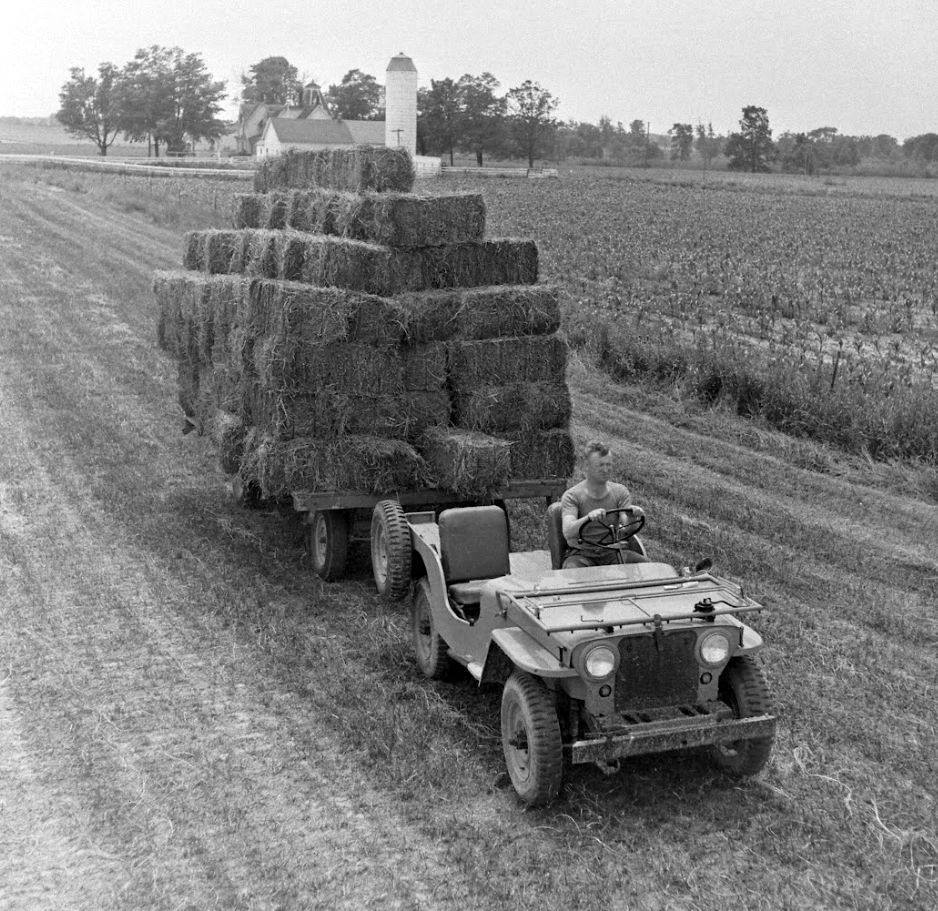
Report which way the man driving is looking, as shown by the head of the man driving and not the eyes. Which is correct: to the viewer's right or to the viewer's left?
to the viewer's right

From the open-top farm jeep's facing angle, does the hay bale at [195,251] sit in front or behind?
behind

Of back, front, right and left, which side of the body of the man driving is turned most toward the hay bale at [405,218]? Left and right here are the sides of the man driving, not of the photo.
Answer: back

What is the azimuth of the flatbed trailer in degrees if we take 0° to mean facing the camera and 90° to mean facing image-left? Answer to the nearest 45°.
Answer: approximately 315°

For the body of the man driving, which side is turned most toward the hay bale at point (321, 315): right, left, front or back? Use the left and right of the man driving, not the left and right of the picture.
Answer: back

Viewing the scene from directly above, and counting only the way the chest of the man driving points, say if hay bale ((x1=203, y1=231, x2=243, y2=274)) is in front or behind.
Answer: behind

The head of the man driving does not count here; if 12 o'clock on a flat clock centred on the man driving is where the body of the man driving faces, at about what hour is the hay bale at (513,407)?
The hay bale is roughly at 7 o'clock from the man driving.

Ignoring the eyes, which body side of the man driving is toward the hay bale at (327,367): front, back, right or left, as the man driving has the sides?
back

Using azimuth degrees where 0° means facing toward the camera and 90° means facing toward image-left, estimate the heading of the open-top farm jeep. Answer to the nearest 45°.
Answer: approximately 315°
